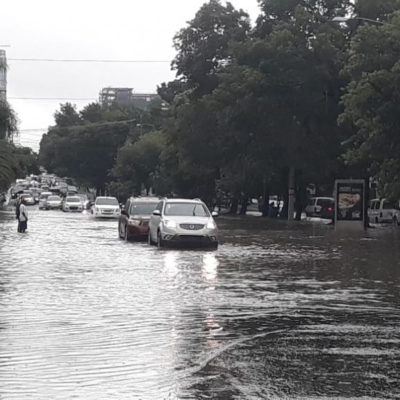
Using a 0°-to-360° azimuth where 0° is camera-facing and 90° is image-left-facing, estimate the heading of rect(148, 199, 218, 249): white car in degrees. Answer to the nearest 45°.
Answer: approximately 0°

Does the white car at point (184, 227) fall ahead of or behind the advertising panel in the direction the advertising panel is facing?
ahead

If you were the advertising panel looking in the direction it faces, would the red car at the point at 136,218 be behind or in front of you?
in front

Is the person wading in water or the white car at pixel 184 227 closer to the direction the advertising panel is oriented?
the white car

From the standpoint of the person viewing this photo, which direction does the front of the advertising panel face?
facing the viewer

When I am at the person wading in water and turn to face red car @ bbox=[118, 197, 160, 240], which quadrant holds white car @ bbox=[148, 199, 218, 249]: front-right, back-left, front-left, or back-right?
front-right

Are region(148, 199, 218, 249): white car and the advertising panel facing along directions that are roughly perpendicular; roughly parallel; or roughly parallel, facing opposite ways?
roughly parallel

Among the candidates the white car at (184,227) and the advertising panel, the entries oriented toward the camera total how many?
2

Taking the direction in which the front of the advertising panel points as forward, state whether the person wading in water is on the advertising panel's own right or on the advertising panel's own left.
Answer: on the advertising panel's own right

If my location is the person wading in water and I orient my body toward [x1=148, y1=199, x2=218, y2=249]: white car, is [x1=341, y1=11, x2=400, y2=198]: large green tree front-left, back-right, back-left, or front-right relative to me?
front-left

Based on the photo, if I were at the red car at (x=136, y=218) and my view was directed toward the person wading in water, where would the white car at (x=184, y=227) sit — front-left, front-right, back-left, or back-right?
back-left
